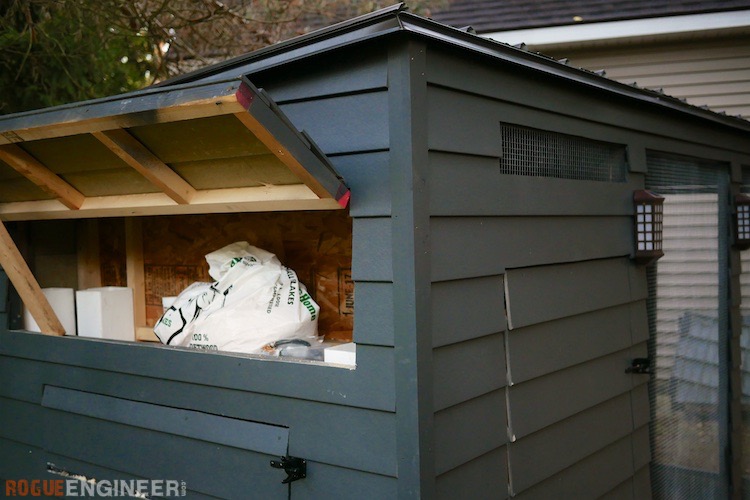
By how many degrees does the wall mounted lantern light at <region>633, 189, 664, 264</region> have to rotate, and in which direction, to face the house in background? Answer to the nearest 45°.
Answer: approximately 135° to its left

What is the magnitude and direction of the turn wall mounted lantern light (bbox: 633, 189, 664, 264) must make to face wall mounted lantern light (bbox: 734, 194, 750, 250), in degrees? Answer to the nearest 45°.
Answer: approximately 90° to its left

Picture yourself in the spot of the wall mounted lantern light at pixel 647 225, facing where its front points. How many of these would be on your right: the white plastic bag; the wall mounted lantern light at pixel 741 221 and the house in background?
1

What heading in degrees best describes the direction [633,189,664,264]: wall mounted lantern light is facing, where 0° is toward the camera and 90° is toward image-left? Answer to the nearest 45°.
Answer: approximately 315°

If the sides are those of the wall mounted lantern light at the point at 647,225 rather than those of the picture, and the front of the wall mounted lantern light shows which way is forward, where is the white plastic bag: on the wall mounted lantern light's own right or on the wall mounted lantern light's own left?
on the wall mounted lantern light's own right
